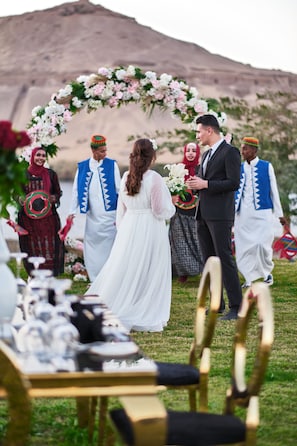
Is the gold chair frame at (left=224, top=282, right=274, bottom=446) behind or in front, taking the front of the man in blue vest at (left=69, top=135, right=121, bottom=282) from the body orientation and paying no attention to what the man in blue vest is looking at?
in front

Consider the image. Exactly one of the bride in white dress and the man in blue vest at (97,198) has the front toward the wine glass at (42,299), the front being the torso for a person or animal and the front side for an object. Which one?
the man in blue vest

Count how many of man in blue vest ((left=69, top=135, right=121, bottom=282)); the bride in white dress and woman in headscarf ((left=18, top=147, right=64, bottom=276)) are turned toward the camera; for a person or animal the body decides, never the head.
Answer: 2

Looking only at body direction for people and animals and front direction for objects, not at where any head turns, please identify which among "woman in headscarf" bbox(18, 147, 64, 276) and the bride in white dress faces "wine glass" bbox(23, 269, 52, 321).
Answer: the woman in headscarf

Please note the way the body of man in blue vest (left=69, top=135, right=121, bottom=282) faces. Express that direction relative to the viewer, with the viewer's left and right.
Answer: facing the viewer

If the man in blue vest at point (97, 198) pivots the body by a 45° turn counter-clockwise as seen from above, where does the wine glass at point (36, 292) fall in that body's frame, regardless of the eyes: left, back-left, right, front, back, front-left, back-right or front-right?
front-right

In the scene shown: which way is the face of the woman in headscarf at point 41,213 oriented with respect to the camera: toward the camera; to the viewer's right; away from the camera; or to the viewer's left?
toward the camera

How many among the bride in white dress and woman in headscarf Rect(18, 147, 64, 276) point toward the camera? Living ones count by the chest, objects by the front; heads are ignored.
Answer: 1

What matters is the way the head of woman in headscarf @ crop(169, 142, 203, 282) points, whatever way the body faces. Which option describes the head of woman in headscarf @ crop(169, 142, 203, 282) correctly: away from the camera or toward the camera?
toward the camera

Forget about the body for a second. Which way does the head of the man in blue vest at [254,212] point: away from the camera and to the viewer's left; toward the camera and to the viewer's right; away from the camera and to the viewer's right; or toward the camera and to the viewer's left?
toward the camera and to the viewer's left

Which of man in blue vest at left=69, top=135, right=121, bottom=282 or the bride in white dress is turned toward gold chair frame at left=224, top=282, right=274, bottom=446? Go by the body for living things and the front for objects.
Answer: the man in blue vest

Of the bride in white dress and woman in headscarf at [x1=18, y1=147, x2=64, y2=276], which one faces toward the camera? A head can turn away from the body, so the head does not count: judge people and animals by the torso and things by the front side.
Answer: the woman in headscarf

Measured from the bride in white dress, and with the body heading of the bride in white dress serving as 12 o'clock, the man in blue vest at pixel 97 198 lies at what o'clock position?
The man in blue vest is roughly at 10 o'clock from the bride in white dress.

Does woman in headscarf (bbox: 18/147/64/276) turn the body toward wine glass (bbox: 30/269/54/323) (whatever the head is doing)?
yes

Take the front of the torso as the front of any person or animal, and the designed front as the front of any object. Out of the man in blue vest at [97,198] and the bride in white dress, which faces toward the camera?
the man in blue vest

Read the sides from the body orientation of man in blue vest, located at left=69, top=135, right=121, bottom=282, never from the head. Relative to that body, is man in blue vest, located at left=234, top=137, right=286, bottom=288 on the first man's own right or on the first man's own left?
on the first man's own left

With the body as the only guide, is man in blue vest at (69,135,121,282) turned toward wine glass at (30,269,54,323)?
yes

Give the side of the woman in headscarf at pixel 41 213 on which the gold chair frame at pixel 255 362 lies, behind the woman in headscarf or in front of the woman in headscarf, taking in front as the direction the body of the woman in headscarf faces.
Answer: in front

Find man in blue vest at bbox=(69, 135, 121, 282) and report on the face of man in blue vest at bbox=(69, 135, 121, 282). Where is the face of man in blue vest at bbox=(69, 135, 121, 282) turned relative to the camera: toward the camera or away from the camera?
toward the camera
